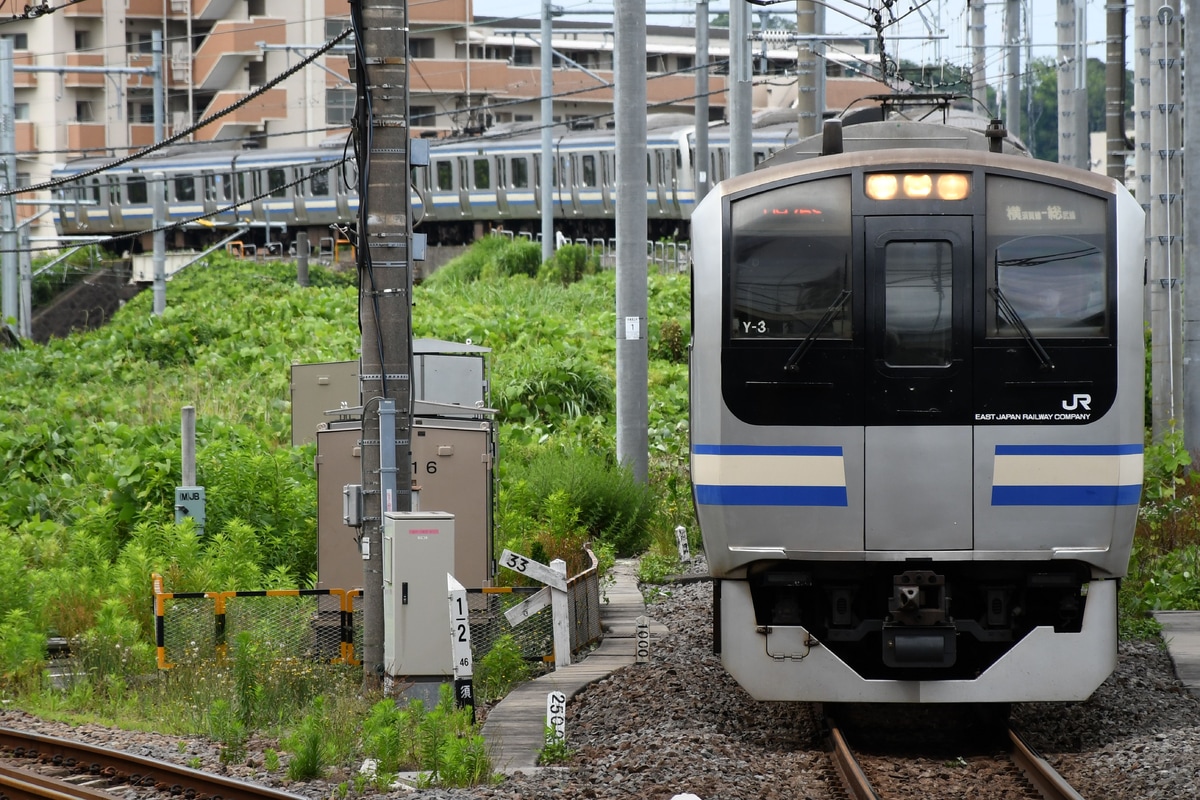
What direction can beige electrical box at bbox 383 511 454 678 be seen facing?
toward the camera

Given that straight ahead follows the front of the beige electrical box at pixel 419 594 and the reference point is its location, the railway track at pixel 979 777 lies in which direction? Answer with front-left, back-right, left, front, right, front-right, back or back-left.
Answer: front-left

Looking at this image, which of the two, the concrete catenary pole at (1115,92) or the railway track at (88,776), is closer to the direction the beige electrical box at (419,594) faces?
the railway track

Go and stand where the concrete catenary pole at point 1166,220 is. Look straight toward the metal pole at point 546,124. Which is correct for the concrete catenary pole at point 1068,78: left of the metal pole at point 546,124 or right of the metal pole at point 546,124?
right

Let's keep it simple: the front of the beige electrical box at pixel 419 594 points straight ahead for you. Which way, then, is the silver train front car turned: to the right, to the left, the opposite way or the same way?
the same way

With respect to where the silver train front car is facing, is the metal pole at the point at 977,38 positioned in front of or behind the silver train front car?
behind

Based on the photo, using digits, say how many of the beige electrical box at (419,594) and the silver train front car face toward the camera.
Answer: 2

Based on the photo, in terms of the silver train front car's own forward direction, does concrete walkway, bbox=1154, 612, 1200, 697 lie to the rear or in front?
to the rear

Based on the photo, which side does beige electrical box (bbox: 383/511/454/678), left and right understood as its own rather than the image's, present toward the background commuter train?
back

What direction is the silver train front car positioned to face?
toward the camera

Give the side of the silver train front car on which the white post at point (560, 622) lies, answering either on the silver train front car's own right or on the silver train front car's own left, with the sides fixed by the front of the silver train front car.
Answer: on the silver train front car's own right

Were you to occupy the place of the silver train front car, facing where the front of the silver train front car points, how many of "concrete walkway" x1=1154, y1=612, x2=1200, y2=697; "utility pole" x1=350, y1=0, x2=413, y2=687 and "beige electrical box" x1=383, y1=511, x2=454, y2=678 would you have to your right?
2

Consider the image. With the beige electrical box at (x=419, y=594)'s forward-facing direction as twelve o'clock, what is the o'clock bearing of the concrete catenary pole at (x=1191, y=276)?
The concrete catenary pole is roughly at 8 o'clock from the beige electrical box.
